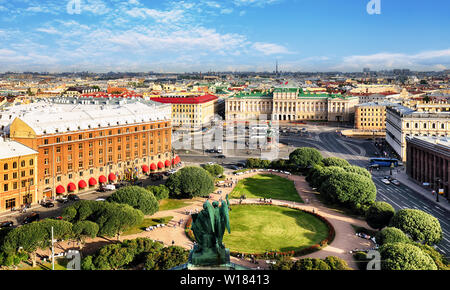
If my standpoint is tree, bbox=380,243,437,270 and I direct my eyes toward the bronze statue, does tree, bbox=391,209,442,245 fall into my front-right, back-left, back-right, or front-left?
back-right

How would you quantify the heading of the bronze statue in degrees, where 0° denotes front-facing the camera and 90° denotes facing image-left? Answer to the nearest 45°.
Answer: approximately 180°

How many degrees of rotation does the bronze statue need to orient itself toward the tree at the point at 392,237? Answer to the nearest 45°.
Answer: approximately 45° to its right

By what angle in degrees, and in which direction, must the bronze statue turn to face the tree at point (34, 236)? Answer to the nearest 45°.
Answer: approximately 45° to its left

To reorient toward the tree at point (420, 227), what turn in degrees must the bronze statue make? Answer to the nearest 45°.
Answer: approximately 45° to its right
